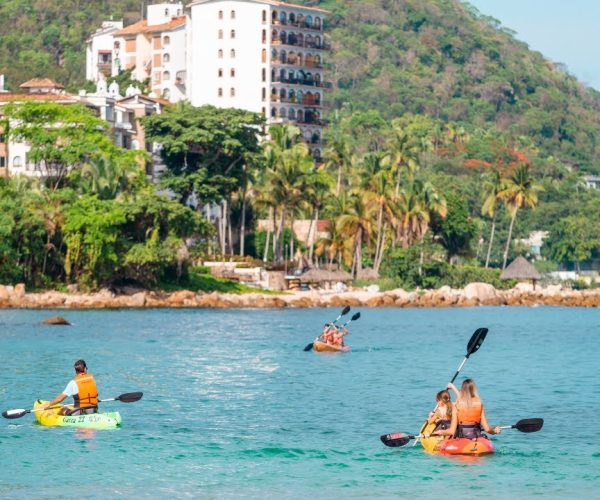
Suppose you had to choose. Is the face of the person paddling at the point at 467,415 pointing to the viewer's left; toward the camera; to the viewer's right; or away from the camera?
away from the camera

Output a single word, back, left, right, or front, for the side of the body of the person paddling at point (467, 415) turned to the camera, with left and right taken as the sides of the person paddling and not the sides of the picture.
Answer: back

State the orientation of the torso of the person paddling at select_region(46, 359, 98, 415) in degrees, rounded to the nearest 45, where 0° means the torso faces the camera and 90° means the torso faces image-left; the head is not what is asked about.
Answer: approximately 135°

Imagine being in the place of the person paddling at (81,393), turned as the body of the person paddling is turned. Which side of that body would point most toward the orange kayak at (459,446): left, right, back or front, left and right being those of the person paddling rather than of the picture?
back

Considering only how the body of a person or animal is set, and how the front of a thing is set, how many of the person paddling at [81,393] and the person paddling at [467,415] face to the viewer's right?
0

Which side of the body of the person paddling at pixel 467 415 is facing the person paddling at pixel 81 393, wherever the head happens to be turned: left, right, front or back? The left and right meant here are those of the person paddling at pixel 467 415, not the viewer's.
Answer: left
